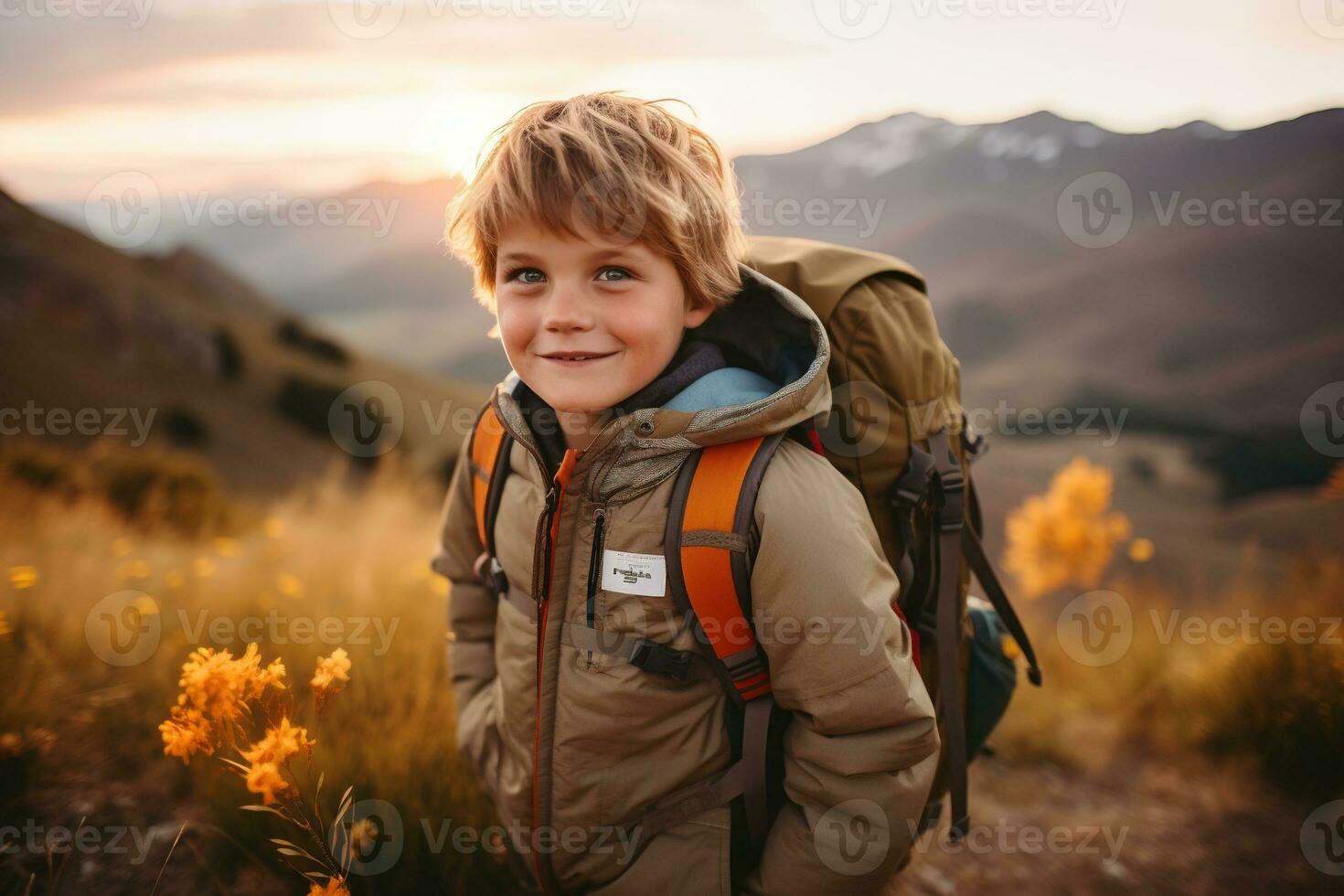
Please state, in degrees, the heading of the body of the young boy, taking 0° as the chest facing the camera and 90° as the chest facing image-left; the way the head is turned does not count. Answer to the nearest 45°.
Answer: approximately 45°

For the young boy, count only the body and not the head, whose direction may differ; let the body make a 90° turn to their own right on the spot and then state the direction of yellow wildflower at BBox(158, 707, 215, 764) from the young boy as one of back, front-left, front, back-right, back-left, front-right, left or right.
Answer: front-left

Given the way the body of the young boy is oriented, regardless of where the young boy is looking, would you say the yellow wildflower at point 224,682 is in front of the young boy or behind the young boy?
in front

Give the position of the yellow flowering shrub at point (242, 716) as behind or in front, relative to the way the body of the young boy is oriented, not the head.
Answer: in front
